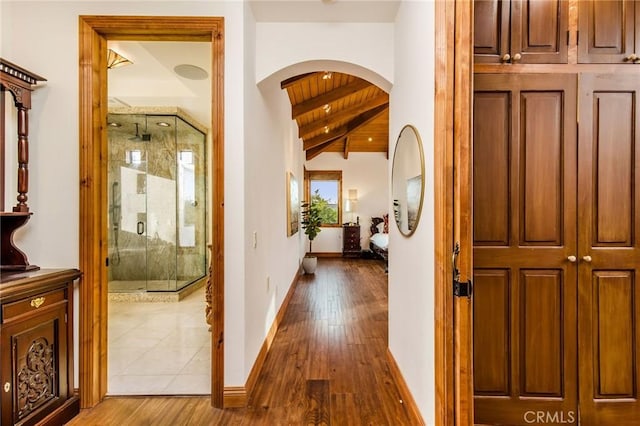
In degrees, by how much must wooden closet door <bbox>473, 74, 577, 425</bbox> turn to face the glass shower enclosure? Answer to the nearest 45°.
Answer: approximately 90° to its right

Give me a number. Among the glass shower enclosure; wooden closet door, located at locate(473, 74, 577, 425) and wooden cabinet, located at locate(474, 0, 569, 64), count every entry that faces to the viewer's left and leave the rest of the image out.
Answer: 0

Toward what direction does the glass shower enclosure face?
toward the camera

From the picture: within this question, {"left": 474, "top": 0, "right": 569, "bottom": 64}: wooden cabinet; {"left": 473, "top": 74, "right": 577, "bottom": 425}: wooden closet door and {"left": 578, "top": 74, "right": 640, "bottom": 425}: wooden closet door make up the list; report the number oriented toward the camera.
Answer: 3

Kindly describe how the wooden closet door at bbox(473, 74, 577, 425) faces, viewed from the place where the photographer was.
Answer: facing the viewer

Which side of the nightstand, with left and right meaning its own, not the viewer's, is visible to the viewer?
front

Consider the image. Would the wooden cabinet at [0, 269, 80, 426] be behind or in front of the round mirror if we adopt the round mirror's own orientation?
in front

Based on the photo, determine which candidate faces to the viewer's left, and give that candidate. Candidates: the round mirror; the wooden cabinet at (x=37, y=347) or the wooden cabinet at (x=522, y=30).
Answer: the round mirror
